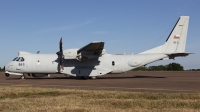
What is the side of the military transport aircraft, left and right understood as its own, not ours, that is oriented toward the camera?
left
